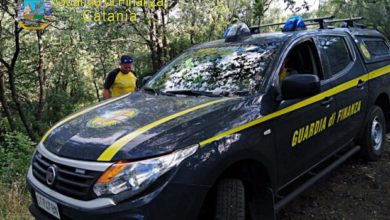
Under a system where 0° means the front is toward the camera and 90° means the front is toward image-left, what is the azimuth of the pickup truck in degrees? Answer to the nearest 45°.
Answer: approximately 45°

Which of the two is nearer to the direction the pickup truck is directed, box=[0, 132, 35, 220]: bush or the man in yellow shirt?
the bush

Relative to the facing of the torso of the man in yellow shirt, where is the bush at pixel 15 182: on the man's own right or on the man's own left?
on the man's own right

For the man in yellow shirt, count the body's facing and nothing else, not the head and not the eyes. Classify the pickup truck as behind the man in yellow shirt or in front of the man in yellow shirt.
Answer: in front

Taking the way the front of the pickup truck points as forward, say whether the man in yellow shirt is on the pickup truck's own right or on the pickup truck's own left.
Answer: on the pickup truck's own right

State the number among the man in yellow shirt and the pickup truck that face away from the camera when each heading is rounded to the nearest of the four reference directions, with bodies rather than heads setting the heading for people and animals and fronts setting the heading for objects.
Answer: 0

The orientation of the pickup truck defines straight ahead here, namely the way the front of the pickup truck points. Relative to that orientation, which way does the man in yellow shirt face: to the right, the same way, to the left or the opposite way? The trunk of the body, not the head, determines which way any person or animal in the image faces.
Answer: to the left
